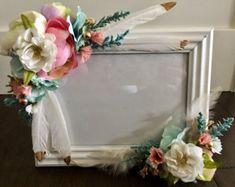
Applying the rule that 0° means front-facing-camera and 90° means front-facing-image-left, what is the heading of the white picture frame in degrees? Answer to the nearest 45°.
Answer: approximately 0°
